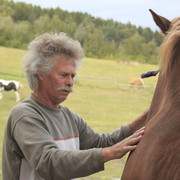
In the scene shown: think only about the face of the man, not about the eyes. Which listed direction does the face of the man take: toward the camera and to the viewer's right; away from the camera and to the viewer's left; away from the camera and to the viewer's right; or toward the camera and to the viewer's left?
toward the camera and to the viewer's right

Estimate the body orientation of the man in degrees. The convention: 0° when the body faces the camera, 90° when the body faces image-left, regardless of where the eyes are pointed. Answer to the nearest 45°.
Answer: approximately 315°

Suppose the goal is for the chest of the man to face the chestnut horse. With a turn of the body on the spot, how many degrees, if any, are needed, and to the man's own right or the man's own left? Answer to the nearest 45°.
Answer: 0° — they already face it
